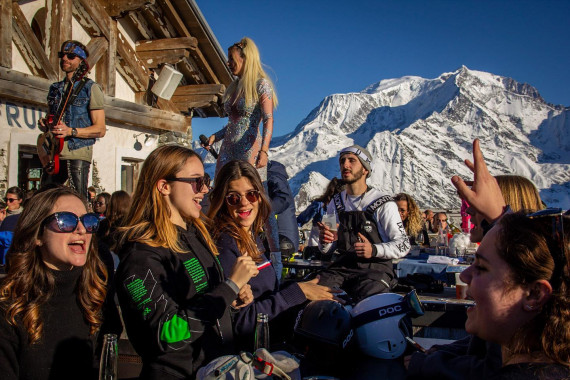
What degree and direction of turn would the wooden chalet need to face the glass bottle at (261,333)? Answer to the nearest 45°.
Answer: approximately 45° to its right

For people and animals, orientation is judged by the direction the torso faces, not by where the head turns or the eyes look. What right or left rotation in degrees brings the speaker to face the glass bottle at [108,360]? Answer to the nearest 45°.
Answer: approximately 45° to its right

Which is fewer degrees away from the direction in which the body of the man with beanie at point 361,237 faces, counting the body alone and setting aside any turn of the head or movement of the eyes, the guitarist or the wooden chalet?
the guitarist

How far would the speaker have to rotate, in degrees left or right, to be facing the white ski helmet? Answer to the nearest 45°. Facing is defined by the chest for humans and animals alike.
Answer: approximately 45° to its right

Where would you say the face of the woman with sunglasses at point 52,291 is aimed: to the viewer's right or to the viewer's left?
to the viewer's right

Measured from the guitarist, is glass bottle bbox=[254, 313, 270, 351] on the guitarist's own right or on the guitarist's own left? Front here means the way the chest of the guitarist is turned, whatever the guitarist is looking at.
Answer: on the guitarist's own left
